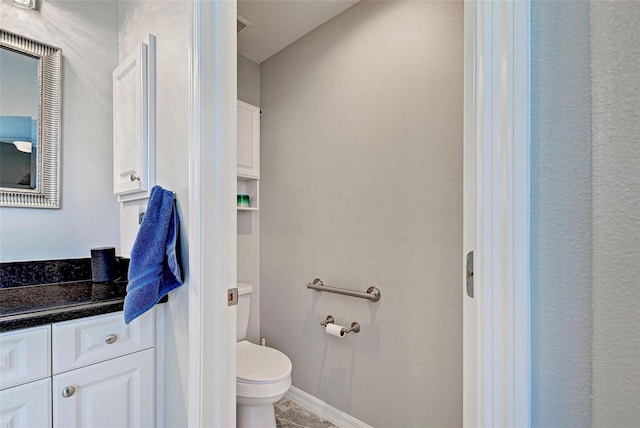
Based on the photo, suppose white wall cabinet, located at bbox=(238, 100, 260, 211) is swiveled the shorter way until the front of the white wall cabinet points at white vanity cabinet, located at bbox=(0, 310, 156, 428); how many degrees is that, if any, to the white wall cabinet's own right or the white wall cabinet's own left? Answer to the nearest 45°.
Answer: approximately 90° to the white wall cabinet's own right

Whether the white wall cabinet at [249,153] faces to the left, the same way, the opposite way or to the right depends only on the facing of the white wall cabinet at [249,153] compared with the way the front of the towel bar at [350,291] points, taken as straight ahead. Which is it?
to the left

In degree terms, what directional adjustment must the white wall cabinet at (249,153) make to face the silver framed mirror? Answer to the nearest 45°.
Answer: approximately 90° to its right

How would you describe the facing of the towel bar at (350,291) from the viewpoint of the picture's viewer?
facing the viewer and to the left of the viewer

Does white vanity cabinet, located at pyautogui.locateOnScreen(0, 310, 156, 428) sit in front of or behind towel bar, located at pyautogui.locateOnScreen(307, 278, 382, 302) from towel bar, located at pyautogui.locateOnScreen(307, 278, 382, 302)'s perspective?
in front

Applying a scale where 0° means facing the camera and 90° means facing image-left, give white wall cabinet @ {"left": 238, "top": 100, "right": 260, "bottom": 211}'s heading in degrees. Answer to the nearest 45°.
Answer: approximately 315°

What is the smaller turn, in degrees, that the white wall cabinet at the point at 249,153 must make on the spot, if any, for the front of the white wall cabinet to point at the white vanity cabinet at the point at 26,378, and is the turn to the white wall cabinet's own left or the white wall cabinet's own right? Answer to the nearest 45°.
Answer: approximately 90° to the white wall cabinet's own right

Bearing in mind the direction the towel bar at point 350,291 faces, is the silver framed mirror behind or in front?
in front

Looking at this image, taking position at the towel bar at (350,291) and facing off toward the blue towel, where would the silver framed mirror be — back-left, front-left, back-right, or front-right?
front-right

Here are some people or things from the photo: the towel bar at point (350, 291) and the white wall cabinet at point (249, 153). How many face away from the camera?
0
